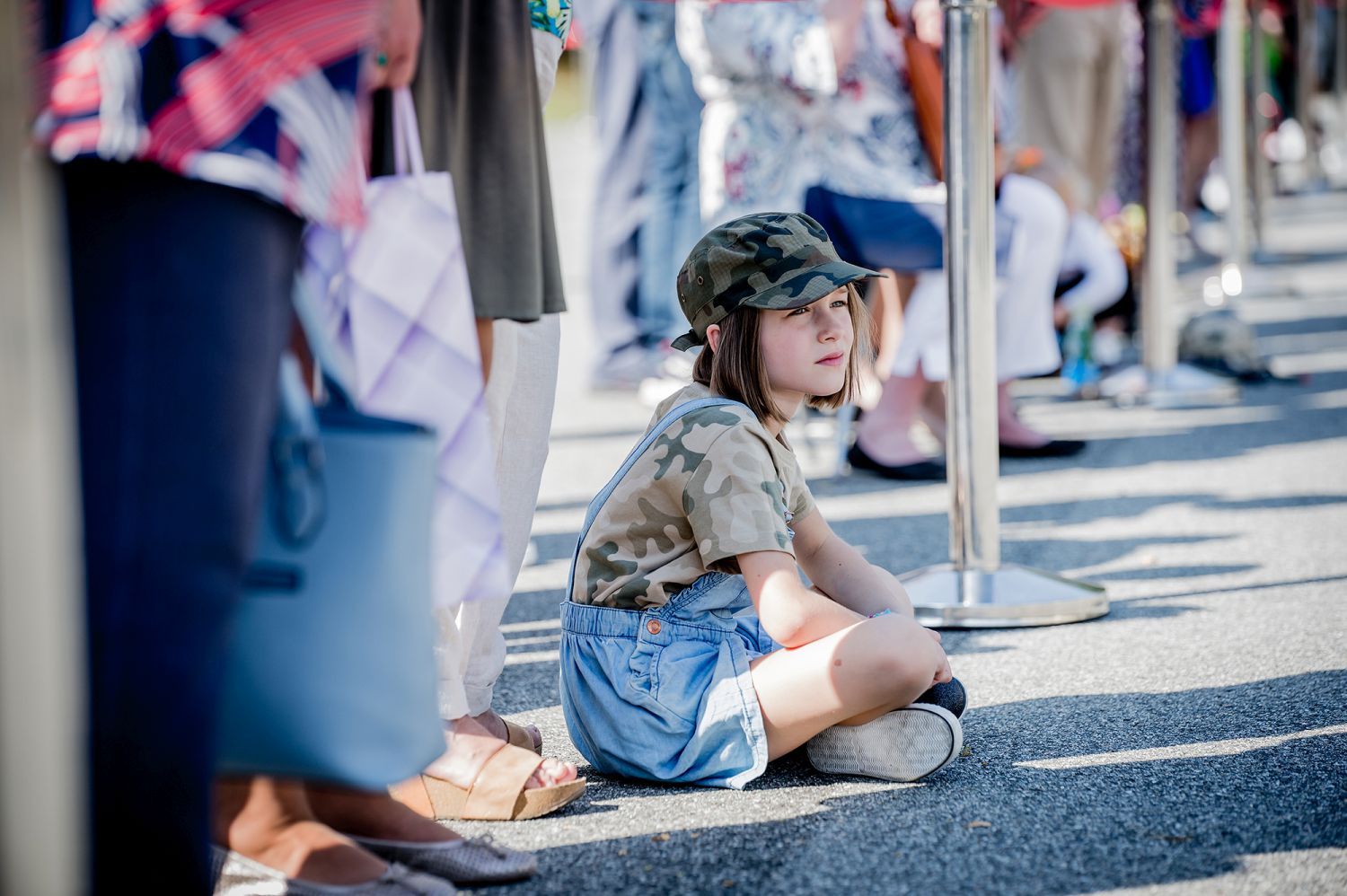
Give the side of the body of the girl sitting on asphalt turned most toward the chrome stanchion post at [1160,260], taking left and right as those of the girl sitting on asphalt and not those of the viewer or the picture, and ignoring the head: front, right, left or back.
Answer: left

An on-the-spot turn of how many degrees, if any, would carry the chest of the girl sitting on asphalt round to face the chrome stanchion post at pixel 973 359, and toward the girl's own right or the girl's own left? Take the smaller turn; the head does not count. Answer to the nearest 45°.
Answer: approximately 45° to the girl's own left

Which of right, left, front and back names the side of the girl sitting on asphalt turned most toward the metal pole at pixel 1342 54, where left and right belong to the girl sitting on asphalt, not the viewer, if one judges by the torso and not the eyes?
left

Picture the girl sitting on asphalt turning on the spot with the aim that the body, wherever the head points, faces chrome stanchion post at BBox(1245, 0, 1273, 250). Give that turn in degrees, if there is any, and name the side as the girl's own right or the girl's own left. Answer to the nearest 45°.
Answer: approximately 90° to the girl's own left

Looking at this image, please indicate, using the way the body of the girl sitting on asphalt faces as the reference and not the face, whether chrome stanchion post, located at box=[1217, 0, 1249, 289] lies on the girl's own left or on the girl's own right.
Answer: on the girl's own left

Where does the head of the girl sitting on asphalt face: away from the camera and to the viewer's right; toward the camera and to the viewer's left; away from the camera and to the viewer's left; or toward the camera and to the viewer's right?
toward the camera and to the viewer's right

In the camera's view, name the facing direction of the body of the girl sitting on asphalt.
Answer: to the viewer's right
